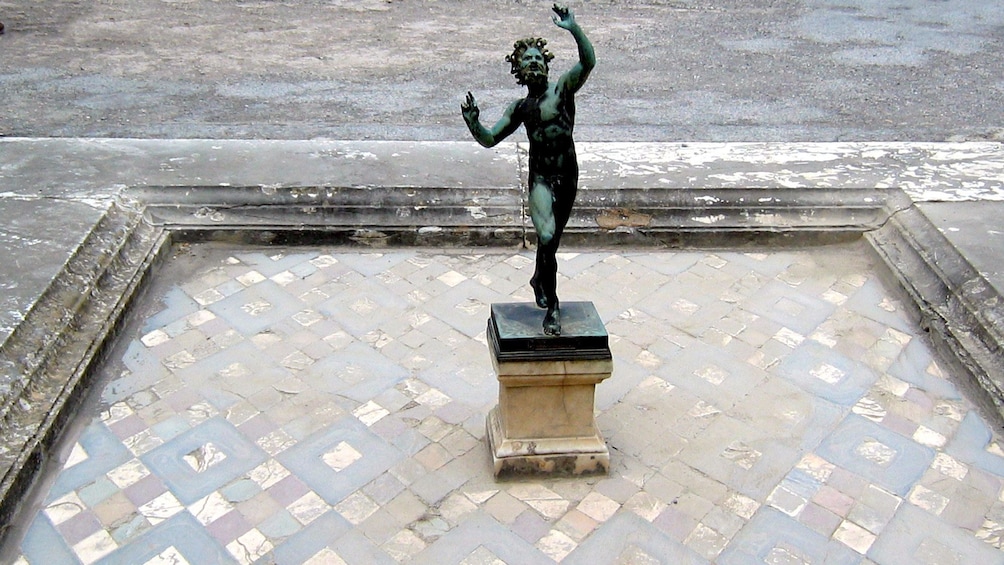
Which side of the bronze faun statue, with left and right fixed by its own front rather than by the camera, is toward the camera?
front
